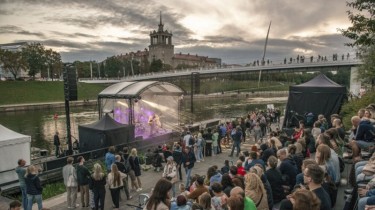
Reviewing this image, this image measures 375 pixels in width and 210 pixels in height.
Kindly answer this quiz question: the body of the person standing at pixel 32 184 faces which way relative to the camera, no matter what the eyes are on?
away from the camera

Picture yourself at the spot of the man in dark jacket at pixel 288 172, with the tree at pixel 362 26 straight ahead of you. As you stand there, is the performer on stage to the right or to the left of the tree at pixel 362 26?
left

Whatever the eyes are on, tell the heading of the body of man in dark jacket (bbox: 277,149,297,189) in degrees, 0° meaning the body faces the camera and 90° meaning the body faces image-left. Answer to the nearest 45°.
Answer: approximately 135°

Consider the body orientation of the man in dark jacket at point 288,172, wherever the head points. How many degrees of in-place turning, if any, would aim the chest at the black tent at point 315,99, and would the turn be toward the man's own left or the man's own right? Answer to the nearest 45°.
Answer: approximately 45° to the man's own right

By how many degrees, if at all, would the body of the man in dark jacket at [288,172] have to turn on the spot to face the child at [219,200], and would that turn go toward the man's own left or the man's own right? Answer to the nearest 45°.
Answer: approximately 90° to the man's own left

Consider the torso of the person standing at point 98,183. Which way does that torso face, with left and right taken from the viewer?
facing away from the viewer

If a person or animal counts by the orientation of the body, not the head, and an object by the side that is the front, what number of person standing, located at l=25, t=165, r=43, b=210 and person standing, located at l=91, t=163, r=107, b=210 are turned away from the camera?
2

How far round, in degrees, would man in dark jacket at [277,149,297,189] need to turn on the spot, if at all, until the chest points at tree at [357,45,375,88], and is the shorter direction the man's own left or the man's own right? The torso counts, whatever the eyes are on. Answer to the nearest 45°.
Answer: approximately 45° to the man's own right

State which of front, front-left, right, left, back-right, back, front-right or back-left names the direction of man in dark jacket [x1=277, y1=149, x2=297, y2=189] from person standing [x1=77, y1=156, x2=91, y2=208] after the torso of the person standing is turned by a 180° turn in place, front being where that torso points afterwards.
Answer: left

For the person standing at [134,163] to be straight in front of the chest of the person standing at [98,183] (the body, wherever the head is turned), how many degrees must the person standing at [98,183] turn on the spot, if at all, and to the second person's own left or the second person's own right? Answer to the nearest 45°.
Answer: approximately 45° to the second person's own right

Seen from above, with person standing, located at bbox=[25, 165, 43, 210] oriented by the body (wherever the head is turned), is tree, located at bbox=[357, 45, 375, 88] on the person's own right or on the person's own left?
on the person's own right

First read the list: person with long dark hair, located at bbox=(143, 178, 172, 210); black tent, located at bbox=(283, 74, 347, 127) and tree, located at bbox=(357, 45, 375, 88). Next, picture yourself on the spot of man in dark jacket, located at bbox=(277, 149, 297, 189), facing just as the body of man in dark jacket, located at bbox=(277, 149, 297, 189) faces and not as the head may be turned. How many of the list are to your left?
1

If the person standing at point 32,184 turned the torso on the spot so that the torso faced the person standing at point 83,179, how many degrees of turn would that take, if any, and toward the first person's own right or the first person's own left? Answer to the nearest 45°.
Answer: approximately 90° to the first person's own right
